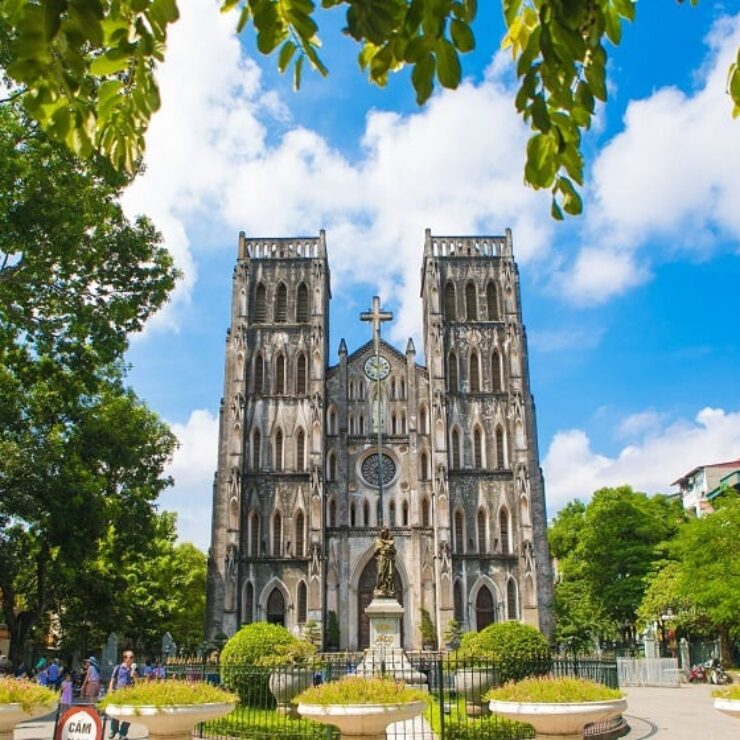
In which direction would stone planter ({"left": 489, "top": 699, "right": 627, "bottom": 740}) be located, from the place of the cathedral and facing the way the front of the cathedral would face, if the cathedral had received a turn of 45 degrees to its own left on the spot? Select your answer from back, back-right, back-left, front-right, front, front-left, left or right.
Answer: front-right

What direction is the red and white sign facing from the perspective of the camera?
toward the camera

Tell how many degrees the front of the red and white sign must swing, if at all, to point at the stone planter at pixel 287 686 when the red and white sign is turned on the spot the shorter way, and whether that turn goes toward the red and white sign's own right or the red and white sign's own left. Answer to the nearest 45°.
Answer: approximately 135° to the red and white sign's own left

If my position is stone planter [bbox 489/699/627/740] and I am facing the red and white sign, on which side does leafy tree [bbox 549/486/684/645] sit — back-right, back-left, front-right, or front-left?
back-right

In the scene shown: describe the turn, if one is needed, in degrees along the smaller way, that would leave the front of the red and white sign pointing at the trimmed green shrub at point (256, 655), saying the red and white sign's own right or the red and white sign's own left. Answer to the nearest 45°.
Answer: approximately 180°

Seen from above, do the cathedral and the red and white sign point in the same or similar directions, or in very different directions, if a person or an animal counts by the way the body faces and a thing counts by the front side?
same or similar directions

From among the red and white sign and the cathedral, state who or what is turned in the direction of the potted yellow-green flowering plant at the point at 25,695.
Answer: the cathedral

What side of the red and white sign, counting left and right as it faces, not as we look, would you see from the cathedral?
back

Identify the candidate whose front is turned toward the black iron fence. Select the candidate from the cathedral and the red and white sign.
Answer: the cathedral

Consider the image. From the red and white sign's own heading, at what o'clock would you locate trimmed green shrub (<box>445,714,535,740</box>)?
The trimmed green shrub is roughly at 8 o'clock from the red and white sign.

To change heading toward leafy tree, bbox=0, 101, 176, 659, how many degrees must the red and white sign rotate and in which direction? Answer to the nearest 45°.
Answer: approximately 180°

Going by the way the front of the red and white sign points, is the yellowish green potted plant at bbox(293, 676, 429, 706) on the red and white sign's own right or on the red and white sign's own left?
on the red and white sign's own left

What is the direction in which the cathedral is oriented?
toward the camera

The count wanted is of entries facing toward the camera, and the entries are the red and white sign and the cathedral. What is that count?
2

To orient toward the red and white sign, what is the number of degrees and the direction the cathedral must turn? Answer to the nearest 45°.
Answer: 0° — it already faces it

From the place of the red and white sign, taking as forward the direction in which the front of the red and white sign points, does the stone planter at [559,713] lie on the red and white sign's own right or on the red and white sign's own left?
on the red and white sign's own left

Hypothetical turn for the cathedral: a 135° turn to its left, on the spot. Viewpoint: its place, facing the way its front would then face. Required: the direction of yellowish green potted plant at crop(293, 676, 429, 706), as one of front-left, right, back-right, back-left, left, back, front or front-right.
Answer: back-right

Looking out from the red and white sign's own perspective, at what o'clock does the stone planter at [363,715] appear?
The stone planter is roughly at 9 o'clock from the red and white sign.
